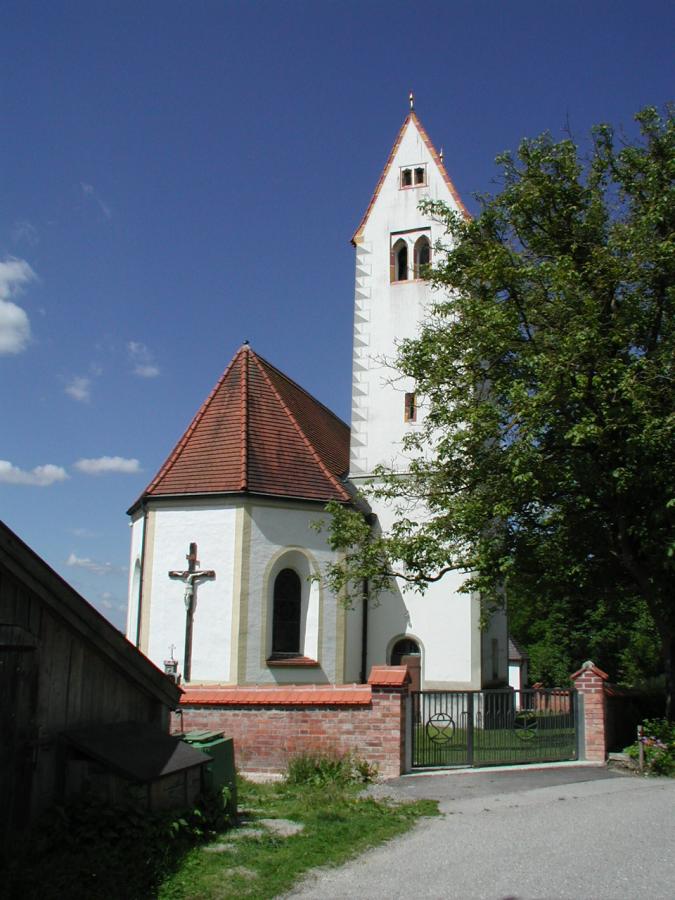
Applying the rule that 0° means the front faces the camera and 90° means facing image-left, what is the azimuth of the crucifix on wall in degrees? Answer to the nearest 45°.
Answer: approximately 0°

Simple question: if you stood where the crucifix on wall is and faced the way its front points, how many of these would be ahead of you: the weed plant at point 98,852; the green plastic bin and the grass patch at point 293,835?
3

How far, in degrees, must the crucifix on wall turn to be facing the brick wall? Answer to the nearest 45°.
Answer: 0° — it already faces it

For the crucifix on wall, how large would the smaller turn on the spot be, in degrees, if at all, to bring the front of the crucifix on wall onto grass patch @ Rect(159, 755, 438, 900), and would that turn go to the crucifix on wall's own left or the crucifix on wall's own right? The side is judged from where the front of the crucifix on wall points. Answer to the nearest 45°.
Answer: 0° — it already faces it

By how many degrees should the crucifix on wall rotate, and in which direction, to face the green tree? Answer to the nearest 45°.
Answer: approximately 45° to its left

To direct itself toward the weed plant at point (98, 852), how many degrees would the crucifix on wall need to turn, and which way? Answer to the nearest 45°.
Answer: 0° — it already faces it

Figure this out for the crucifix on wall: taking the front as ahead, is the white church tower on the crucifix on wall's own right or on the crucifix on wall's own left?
on the crucifix on wall's own left
